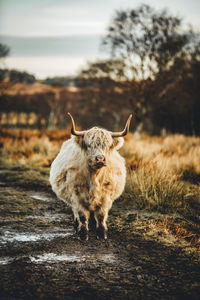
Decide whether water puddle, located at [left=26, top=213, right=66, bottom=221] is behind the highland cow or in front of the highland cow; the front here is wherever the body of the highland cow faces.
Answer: behind

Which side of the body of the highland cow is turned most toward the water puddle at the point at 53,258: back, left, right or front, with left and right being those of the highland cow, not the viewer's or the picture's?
front

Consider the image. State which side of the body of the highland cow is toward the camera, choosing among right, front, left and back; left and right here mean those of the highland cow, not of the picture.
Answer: front

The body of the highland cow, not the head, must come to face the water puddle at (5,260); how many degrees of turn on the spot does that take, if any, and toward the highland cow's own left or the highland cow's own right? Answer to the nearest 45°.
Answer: approximately 45° to the highland cow's own right

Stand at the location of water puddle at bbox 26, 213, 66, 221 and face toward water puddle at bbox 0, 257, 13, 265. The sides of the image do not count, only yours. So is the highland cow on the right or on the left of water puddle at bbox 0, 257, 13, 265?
left

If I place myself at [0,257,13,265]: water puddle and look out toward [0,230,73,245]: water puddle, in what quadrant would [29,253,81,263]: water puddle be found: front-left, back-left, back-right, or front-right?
front-right

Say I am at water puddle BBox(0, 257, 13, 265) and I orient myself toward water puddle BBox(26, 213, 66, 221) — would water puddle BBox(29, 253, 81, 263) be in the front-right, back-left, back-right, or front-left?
front-right
